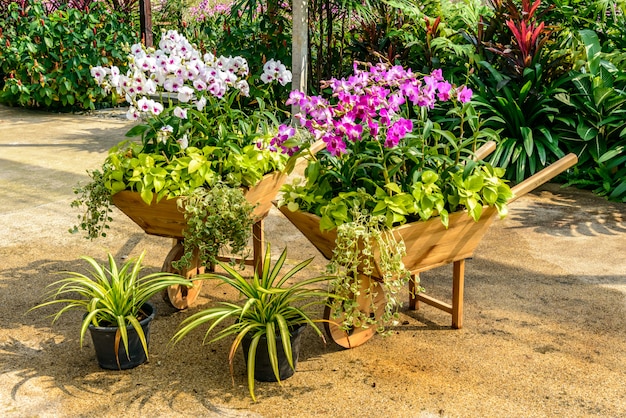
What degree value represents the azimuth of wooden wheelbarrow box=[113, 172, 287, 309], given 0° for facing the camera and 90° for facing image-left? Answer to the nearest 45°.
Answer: approximately 45°

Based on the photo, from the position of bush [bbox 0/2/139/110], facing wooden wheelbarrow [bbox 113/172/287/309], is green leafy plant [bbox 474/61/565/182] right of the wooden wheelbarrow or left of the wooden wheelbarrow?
left

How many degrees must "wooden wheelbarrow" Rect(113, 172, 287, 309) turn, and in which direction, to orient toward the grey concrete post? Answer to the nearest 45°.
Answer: approximately 135° to its right

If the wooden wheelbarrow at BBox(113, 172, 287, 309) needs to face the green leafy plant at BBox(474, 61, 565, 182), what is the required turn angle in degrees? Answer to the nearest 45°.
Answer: approximately 180°

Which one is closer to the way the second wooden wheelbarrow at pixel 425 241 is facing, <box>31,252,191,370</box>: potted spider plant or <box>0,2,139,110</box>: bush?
the potted spider plant

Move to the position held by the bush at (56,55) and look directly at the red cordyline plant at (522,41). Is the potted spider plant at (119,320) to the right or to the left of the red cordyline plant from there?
right

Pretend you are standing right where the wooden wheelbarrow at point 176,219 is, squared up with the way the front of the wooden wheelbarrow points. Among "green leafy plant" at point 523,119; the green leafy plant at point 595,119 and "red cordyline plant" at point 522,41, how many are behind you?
3
